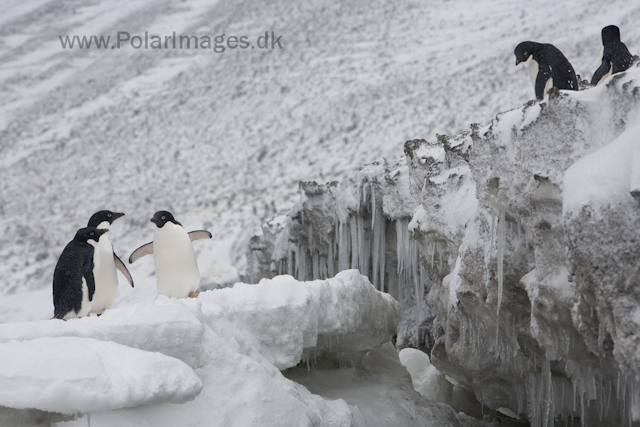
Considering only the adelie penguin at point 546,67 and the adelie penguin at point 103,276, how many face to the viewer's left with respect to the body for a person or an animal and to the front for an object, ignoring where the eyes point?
1

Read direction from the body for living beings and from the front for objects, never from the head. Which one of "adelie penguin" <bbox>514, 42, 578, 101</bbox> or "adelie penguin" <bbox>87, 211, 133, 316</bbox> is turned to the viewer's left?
"adelie penguin" <bbox>514, 42, 578, 101</bbox>

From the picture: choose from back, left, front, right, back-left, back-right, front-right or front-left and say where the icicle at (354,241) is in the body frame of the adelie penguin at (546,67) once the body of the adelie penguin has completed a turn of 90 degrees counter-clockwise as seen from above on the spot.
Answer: back-right

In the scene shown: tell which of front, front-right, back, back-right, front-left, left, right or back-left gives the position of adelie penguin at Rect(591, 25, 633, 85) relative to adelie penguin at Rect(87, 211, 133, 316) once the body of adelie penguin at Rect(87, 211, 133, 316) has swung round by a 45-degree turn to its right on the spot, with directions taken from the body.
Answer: left

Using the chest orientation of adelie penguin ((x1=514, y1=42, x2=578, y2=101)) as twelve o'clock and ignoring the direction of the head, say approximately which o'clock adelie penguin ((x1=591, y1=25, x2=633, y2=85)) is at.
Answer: adelie penguin ((x1=591, y1=25, x2=633, y2=85)) is roughly at 5 o'clock from adelie penguin ((x1=514, y1=42, x2=578, y2=101)).

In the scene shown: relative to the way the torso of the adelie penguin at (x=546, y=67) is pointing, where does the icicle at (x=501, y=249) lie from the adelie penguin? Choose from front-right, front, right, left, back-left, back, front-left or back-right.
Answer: left

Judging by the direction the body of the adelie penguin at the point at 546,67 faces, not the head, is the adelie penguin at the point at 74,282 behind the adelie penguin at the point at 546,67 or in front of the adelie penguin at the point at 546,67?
in front

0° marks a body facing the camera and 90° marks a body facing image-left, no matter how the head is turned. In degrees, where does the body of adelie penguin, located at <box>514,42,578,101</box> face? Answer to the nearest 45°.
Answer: approximately 90°

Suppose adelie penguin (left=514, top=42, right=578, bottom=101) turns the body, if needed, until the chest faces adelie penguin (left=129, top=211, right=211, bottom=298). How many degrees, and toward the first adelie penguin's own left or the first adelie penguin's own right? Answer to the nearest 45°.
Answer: approximately 45° to the first adelie penguin's own left

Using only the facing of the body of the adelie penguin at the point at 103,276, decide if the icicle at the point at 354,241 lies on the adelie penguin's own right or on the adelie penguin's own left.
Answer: on the adelie penguin's own left

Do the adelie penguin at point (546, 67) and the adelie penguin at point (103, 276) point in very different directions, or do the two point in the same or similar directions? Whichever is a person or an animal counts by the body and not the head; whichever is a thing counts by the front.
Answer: very different directions
